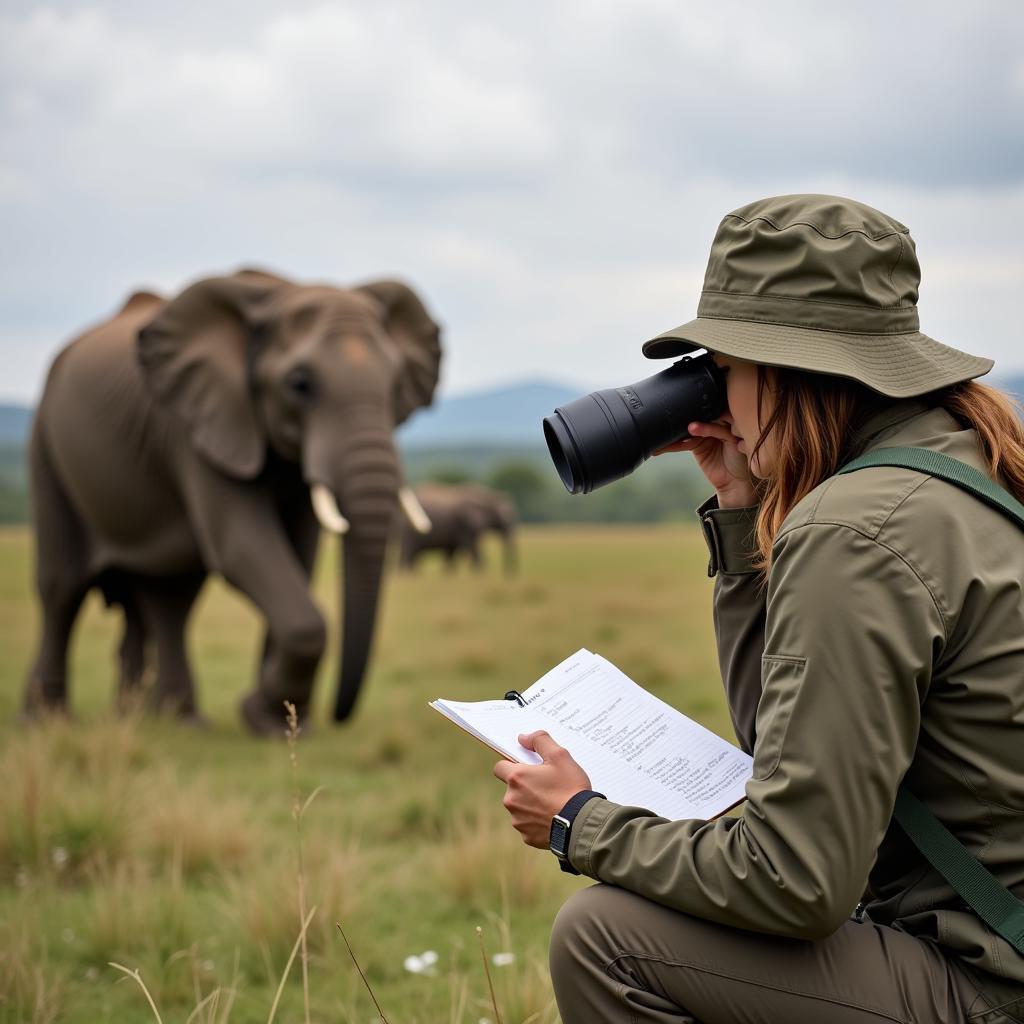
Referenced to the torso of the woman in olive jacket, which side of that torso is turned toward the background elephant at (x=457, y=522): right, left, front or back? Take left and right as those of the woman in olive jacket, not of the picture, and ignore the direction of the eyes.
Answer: right

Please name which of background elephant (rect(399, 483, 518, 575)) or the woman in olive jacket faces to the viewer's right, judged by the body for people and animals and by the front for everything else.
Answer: the background elephant

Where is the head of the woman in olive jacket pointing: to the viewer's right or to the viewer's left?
to the viewer's left

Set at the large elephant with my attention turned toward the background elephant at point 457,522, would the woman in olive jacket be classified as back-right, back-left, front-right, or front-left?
back-right

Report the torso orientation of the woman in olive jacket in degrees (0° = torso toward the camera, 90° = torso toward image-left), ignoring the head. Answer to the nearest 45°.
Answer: approximately 90°

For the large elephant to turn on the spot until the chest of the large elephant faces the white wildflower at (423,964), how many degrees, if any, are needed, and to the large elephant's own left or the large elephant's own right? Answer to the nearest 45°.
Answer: approximately 45° to the large elephant's own right

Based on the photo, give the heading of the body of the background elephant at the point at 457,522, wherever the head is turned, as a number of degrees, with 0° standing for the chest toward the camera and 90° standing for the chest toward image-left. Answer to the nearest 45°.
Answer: approximately 270°

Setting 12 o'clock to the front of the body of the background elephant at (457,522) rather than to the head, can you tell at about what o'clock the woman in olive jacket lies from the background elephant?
The woman in olive jacket is roughly at 3 o'clock from the background elephant.

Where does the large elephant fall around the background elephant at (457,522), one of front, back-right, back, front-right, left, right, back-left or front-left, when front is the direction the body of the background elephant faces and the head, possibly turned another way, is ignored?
right

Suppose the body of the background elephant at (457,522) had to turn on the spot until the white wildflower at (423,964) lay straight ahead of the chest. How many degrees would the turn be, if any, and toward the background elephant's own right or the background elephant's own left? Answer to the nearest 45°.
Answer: approximately 90° to the background elephant's own right

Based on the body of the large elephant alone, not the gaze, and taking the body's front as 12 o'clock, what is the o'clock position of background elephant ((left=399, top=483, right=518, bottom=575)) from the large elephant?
The background elephant is roughly at 8 o'clock from the large elephant.

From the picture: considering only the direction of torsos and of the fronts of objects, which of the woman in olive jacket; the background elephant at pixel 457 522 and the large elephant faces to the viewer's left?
the woman in olive jacket

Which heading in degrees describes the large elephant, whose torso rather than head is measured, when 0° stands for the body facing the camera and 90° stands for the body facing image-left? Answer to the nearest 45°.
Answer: approximately 315°
